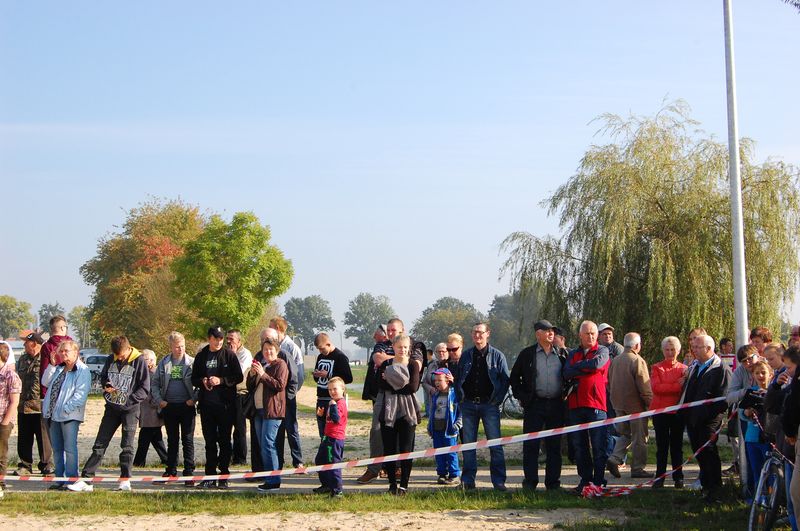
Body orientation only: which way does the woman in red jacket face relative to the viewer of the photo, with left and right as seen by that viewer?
facing the viewer

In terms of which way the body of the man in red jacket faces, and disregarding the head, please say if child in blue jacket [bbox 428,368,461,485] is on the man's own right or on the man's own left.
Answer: on the man's own right

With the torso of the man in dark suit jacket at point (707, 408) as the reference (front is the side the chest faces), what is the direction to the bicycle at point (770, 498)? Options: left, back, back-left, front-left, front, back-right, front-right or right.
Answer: front-left

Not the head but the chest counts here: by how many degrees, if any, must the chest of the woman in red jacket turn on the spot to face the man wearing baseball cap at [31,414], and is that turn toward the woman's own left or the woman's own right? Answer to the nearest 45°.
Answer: approximately 90° to the woman's own right

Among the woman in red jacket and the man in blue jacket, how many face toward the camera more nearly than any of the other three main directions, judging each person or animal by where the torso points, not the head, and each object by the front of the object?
2

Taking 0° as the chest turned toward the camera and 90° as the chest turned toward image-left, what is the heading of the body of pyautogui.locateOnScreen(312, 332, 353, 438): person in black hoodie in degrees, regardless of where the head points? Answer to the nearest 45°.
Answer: approximately 45°

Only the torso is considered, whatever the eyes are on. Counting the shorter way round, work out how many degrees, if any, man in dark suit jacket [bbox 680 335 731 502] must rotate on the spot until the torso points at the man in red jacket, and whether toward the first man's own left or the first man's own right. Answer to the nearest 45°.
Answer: approximately 45° to the first man's own right

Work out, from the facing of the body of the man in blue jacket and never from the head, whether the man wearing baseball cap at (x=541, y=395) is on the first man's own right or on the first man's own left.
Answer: on the first man's own left

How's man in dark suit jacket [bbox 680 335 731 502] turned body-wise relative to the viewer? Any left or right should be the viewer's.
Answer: facing the viewer and to the left of the viewer

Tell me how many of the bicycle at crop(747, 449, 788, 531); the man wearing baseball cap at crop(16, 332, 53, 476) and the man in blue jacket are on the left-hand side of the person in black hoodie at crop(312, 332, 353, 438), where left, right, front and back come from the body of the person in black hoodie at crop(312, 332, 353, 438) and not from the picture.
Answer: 2
